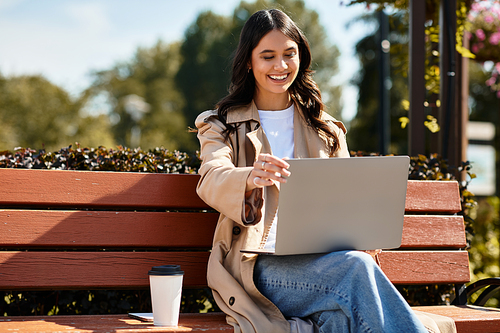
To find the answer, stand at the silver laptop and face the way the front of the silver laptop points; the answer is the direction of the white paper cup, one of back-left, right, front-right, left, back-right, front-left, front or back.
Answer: front-left

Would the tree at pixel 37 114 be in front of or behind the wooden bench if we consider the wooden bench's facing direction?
behind

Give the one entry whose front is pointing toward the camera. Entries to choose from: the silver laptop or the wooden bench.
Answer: the wooden bench

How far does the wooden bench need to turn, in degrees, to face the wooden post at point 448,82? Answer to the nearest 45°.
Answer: approximately 135° to its left

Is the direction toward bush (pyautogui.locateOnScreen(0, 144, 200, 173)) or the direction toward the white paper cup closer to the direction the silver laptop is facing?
the bush

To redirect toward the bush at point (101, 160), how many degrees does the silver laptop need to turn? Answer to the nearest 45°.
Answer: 0° — it already faces it

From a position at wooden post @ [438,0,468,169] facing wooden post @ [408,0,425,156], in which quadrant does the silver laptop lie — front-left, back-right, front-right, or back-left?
front-left

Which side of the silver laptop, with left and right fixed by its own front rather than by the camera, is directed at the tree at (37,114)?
front

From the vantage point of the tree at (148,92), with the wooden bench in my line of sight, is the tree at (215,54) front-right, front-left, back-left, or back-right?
front-left

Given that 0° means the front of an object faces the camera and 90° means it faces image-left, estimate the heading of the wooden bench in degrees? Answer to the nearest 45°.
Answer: approximately 0°

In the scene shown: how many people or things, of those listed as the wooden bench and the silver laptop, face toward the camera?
1

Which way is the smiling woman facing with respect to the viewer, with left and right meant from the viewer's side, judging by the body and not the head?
facing the viewer and to the right of the viewer

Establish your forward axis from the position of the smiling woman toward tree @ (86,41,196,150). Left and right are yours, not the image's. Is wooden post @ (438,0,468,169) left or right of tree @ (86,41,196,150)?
right

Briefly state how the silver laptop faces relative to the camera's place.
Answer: facing away from the viewer and to the left of the viewer

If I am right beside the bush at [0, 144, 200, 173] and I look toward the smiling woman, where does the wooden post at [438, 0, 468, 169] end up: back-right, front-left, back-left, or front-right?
front-left

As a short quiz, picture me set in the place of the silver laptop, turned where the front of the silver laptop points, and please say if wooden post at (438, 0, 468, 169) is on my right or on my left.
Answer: on my right
